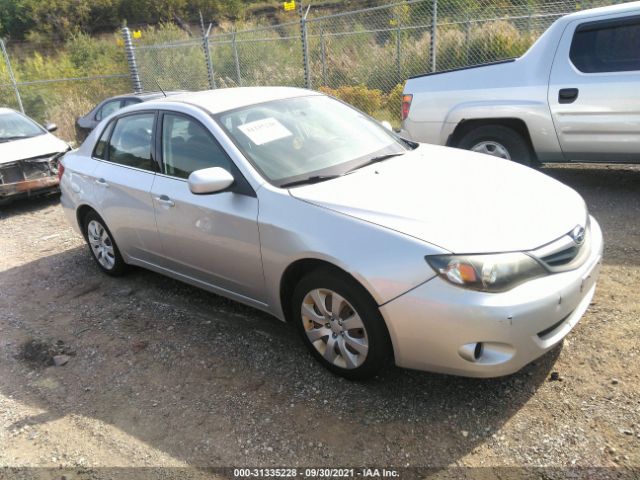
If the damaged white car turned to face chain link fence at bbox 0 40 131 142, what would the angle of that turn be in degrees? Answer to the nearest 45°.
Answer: approximately 135° to its left

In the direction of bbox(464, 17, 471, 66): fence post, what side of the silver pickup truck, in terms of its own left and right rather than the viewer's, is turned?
left

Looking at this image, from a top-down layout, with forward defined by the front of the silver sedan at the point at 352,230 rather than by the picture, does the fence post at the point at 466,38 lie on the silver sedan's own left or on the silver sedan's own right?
on the silver sedan's own left

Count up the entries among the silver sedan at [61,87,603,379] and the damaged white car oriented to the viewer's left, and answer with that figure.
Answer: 0

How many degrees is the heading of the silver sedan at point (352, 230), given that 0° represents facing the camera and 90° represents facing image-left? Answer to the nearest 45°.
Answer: approximately 315°

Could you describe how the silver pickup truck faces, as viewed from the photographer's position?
facing to the right of the viewer

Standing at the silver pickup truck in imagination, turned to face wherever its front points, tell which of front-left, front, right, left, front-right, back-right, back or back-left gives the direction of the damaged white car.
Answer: back

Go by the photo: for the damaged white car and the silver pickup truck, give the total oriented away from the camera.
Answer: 0

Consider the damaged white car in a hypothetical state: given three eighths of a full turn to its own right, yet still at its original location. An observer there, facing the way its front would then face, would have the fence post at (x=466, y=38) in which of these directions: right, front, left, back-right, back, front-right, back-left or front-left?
back

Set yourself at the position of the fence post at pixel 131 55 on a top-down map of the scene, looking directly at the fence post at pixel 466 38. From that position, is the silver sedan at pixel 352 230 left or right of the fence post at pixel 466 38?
right
